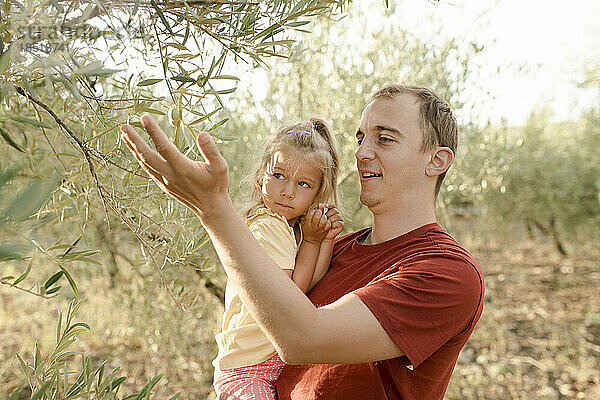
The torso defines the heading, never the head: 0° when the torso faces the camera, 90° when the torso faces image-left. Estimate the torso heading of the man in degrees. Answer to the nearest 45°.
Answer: approximately 45°

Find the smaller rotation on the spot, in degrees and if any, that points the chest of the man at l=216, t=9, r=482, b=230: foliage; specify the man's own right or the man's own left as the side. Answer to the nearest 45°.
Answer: approximately 135° to the man's own right
